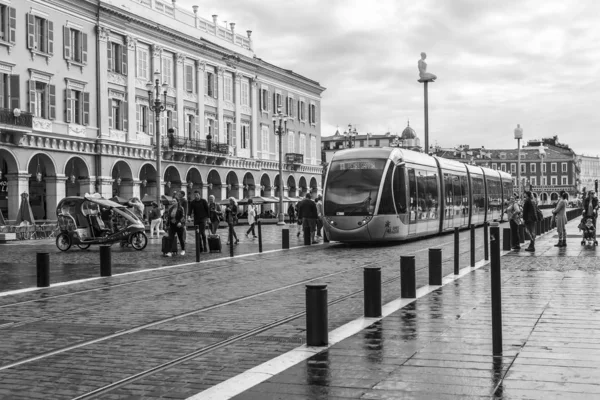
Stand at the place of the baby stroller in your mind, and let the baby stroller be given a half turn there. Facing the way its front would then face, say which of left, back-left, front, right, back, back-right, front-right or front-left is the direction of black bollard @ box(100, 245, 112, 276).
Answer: back-left

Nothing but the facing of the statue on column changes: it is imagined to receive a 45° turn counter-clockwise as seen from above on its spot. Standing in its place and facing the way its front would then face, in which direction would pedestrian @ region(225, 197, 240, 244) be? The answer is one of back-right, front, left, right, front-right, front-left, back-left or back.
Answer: back

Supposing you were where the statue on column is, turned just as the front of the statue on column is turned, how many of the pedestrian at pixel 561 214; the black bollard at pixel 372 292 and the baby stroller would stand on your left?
0

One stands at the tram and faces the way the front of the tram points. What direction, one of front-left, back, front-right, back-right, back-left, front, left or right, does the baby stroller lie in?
back-left

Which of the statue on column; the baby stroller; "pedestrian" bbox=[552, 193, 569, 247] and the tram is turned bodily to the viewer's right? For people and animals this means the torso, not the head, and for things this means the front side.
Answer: the statue on column

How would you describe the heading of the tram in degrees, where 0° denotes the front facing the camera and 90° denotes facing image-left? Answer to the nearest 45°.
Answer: approximately 45°

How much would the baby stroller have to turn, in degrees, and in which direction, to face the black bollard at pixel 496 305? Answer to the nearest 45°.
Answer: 0° — it already faces it

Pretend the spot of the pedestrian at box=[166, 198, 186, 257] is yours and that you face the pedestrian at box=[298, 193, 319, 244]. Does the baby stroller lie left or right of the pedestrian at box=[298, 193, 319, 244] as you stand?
right

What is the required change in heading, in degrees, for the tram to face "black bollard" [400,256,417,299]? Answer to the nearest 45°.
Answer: approximately 45° to its left

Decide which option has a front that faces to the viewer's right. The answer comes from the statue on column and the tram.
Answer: the statue on column

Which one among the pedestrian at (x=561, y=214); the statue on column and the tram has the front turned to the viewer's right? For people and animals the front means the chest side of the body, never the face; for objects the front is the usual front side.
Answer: the statue on column

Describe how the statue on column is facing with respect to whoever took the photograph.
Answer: facing to the right of the viewer

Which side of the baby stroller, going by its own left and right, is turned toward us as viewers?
front

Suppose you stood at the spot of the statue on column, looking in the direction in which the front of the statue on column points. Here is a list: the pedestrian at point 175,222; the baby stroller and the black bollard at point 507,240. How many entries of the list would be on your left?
0

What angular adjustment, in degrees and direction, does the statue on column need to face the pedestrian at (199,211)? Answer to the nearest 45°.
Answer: approximately 135° to its right
